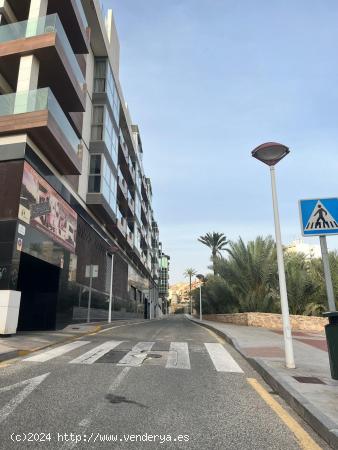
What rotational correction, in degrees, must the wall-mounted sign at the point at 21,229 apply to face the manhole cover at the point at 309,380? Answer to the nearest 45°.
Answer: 0° — it already faces it

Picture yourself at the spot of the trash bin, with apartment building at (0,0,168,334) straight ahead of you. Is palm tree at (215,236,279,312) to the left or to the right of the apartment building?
right

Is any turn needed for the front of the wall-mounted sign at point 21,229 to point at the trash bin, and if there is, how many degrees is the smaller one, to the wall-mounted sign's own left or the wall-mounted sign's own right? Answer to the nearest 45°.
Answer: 0° — it already faces it

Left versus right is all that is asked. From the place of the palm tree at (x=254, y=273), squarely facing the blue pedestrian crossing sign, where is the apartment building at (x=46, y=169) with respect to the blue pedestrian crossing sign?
right

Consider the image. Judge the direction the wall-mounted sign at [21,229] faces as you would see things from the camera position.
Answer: facing the viewer and to the right of the viewer

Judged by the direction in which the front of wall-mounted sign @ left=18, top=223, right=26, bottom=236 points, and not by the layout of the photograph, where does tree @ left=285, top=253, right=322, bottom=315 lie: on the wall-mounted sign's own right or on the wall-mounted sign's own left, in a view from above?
on the wall-mounted sign's own left

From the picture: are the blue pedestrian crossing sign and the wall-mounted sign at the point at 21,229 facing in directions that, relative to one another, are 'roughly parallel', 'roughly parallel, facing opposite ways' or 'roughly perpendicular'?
roughly perpendicular

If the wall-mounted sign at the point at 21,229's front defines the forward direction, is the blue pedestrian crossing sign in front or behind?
in front

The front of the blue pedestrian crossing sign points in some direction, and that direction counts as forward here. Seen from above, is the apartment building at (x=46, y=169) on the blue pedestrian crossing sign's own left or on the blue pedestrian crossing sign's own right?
on the blue pedestrian crossing sign's own right

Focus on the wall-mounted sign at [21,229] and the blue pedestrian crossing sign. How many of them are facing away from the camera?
0

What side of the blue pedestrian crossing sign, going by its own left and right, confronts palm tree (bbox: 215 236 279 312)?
back

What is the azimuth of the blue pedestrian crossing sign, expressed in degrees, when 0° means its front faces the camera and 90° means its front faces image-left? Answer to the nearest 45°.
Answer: approximately 0°
